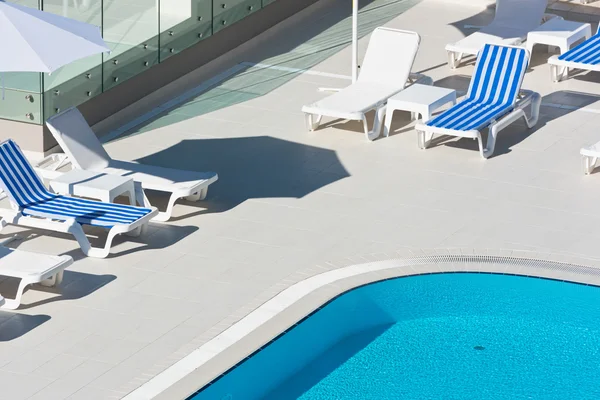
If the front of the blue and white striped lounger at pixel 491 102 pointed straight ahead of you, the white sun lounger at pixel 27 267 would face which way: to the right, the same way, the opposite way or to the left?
to the left

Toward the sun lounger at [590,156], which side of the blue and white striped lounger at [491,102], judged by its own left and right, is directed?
left

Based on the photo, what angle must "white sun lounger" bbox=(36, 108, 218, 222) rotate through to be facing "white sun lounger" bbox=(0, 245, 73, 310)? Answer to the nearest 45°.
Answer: approximately 45° to its right

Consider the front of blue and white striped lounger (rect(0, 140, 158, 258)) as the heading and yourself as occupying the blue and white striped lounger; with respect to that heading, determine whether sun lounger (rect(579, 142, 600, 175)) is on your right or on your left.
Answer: on your left

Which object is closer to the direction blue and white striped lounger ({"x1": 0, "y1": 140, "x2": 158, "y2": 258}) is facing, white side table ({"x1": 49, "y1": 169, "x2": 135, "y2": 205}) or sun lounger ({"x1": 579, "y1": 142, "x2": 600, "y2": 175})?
the sun lounger

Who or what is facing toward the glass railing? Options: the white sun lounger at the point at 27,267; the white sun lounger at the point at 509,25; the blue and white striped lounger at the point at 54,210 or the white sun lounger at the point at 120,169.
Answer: the white sun lounger at the point at 509,25

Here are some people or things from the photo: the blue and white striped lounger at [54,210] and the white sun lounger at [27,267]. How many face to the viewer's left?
0

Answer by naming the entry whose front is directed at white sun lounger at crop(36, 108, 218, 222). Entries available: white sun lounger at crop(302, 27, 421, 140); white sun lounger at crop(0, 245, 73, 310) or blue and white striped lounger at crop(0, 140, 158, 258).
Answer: white sun lounger at crop(302, 27, 421, 140)

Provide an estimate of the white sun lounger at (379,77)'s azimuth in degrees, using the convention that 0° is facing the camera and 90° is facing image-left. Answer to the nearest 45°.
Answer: approximately 45°

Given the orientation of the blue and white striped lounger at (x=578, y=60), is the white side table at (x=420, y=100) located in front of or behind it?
in front

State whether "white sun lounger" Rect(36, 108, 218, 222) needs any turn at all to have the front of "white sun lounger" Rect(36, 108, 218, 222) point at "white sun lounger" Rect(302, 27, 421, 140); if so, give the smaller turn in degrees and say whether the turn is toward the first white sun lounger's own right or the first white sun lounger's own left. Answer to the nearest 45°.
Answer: approximately 90° to the first white sun lounger's own left

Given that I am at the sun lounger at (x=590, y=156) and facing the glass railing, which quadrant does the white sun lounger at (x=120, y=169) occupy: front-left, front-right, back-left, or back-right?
front-left

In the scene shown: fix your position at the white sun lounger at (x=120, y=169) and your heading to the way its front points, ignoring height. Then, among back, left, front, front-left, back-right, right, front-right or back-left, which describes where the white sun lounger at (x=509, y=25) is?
left

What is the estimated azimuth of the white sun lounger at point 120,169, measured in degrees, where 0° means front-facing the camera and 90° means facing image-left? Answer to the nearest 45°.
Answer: approximately 315°

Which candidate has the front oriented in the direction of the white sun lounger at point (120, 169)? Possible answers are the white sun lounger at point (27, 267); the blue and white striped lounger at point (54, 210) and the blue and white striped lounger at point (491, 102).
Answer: the blue and white striped lounger at point (491, 102)
